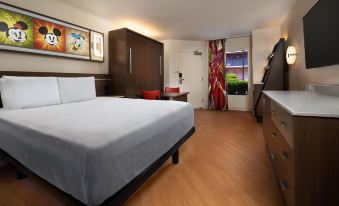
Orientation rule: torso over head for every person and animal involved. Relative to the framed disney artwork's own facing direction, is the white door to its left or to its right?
on its left

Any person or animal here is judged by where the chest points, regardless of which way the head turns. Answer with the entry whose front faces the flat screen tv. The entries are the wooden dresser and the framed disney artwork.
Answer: the framed disney artwork

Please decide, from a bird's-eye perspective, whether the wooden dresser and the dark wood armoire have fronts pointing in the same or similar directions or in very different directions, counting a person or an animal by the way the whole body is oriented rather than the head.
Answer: very different directions

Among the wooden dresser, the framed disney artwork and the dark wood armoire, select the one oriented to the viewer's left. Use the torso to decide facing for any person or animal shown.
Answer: the wooden dresser

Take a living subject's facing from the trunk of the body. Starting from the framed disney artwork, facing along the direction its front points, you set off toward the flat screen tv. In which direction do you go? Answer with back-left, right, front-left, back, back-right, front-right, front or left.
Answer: front

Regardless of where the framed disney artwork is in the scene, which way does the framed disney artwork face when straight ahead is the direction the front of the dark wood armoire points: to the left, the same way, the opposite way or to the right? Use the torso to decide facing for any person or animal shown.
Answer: the same way

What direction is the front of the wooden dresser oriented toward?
to the viewer's left

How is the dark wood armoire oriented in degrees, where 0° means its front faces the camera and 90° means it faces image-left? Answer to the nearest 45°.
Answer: approximately 315°

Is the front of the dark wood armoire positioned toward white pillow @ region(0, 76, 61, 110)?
no

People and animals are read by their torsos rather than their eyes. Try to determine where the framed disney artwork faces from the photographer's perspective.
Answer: facing the viewer and to the right of the viewer

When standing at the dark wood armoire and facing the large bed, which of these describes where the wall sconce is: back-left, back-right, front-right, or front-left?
front-left

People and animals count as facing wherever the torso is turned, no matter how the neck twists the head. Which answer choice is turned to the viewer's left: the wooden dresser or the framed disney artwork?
the wooden dresser

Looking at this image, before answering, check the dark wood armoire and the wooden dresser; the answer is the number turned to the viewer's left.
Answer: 1
